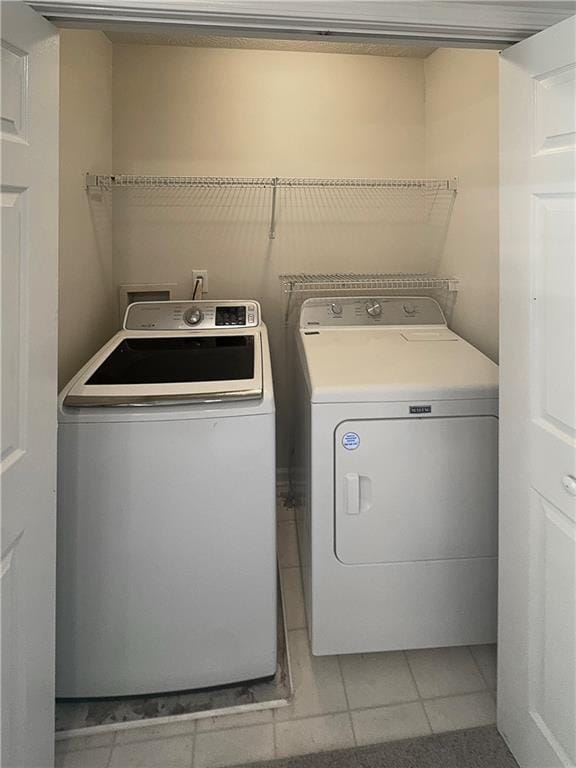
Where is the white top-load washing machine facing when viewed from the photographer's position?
facing the viewer

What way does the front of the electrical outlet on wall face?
toward the camera

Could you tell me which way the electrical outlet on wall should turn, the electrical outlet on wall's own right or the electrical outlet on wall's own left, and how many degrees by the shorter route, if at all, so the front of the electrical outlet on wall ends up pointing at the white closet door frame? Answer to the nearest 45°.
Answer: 0° — it already faces it

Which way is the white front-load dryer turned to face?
toward the camera

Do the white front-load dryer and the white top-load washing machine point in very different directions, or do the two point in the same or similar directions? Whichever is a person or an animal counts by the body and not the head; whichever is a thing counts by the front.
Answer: same or similar directions
